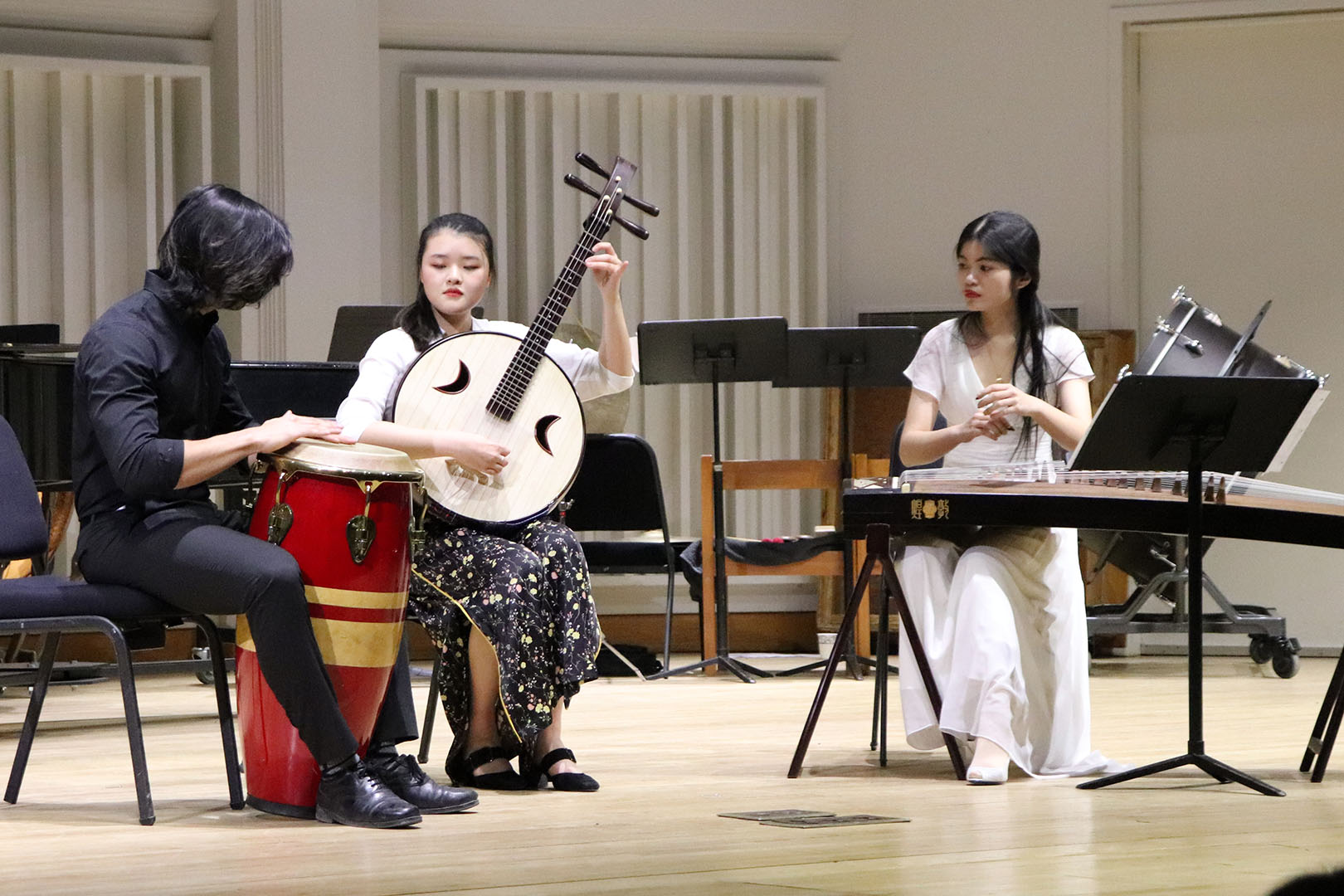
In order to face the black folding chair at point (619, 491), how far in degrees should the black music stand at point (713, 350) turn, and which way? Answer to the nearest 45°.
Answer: approximately 45° to its left

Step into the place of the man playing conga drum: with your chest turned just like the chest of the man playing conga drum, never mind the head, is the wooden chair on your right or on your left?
on your left

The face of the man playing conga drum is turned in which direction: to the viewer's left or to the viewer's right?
to the viewer's right

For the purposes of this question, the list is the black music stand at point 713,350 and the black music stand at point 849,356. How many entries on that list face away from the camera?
2

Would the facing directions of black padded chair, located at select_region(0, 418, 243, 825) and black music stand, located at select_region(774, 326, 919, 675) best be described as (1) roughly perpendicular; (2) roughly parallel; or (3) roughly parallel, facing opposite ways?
roughly perpendicular

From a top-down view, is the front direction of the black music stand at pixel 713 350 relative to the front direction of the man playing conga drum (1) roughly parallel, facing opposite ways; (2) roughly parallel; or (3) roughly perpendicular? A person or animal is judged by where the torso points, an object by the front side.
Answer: roughly perpendicular

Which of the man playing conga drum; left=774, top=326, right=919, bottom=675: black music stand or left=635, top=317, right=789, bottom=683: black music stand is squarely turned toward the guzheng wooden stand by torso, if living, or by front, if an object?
the man playing conga drum

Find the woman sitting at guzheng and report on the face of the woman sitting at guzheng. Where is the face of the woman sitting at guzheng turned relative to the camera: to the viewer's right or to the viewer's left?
to the viewer's left

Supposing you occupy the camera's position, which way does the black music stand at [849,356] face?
facing away from the viewer

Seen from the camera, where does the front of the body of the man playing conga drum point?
to the viewer's right

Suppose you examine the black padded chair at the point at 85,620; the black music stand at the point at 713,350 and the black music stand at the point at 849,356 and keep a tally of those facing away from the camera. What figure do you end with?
2

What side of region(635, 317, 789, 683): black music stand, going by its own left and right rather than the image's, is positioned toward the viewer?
back

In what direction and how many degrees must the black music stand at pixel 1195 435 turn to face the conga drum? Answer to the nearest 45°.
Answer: approximately 90° to its left
